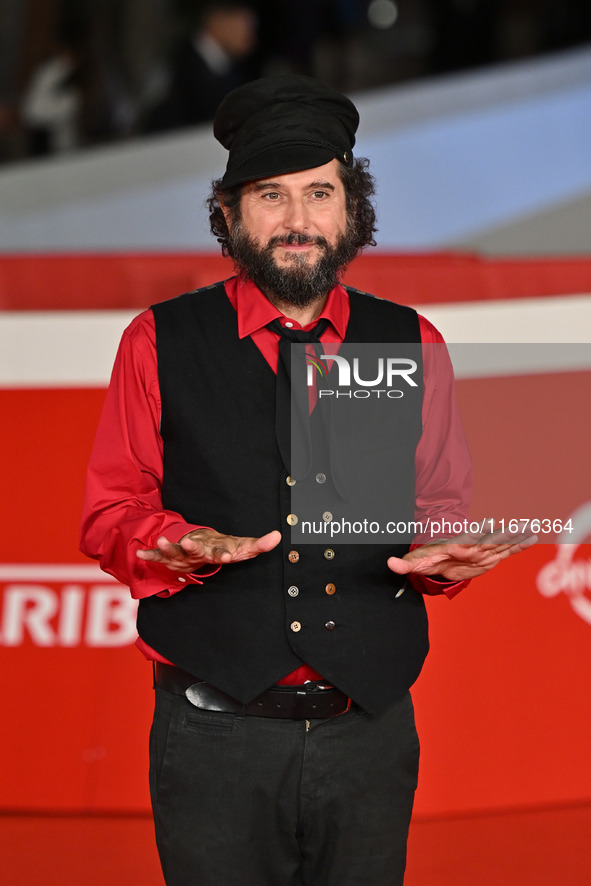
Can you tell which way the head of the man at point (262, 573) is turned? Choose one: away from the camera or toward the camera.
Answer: toward the camera

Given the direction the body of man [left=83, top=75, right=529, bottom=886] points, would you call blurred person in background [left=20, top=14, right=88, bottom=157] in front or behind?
behind

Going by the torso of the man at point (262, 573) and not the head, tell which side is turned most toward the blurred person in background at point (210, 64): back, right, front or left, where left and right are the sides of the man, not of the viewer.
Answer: back

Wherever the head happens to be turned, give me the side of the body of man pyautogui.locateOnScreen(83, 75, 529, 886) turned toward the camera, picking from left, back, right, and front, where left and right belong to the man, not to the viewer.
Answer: front

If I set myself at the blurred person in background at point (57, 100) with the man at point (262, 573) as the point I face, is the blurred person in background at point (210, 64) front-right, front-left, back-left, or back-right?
front-left

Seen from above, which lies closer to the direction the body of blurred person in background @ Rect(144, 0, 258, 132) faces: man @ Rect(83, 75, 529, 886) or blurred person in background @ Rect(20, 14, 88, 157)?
the man
